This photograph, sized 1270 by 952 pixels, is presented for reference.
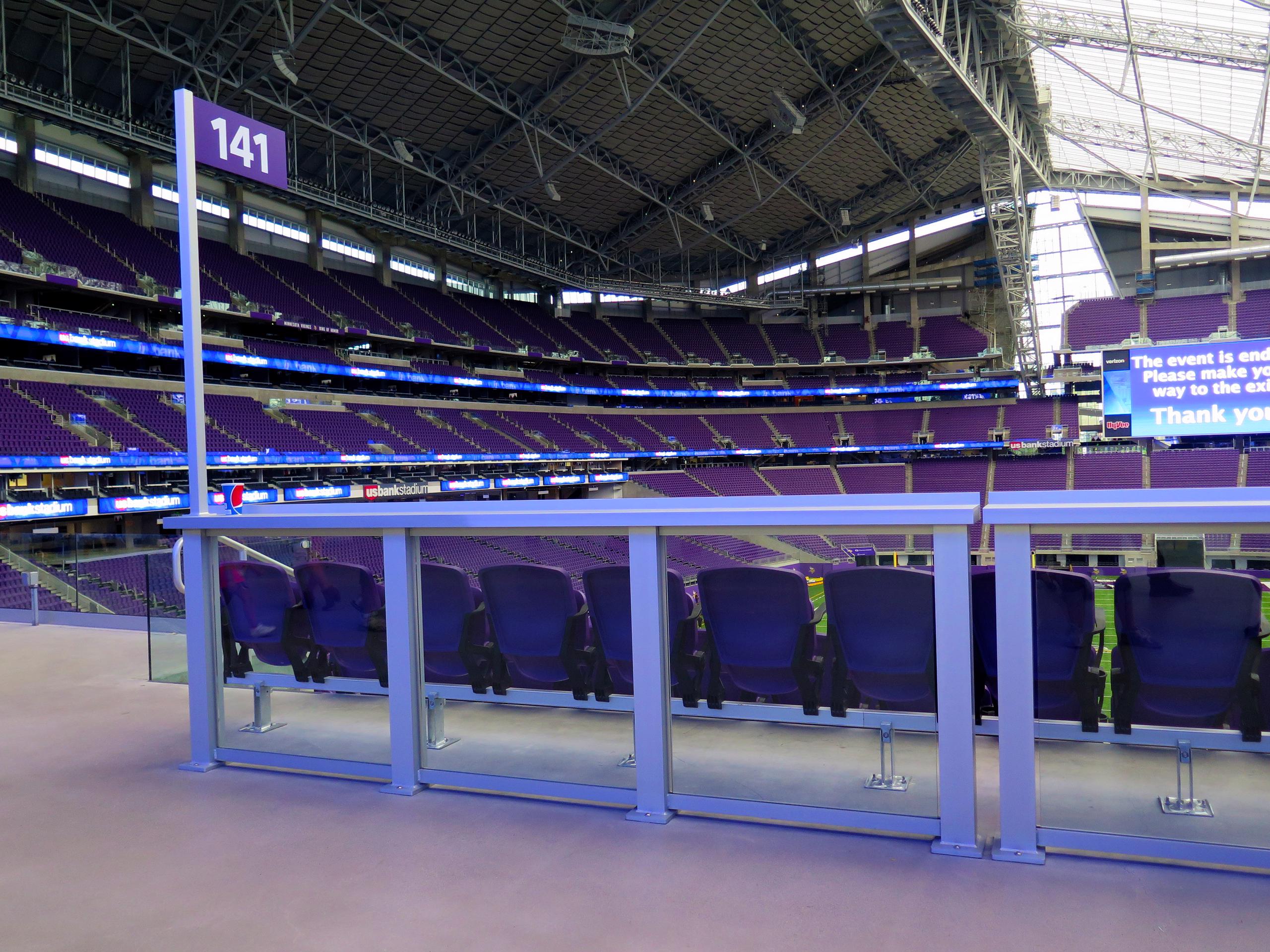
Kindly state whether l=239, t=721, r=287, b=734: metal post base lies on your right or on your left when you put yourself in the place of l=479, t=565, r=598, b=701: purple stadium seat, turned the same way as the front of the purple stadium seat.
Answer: on your left

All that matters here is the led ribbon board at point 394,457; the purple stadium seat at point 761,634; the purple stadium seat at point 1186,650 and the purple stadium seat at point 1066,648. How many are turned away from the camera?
3

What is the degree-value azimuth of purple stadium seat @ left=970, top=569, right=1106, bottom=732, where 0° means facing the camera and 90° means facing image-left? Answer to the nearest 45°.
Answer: approximately 180°

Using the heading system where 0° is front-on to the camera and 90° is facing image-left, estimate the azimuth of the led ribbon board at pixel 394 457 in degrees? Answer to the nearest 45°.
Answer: approximately 315°

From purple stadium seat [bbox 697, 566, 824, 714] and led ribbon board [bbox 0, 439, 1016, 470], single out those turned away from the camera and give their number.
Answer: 1

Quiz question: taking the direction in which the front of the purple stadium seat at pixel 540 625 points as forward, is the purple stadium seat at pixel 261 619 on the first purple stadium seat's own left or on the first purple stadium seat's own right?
on the first purple stadium seat's own left

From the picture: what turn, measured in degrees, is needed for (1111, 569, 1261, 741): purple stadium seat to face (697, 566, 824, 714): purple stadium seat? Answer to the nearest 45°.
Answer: approximately 90° to its left

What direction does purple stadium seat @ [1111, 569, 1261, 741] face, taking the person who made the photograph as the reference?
facing away from the viewer

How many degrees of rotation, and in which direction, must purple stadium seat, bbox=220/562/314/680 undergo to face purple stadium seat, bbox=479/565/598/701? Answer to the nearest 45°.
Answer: approximately 90° to its right

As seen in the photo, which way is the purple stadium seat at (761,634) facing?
away from the camera

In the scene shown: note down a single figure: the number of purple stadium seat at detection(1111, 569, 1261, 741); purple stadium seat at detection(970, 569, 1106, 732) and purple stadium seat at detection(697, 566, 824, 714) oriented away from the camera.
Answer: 3

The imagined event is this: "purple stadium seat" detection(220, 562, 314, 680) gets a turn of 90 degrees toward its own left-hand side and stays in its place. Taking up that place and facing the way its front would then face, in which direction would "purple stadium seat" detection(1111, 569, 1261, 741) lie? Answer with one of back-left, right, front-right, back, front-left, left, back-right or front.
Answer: back
